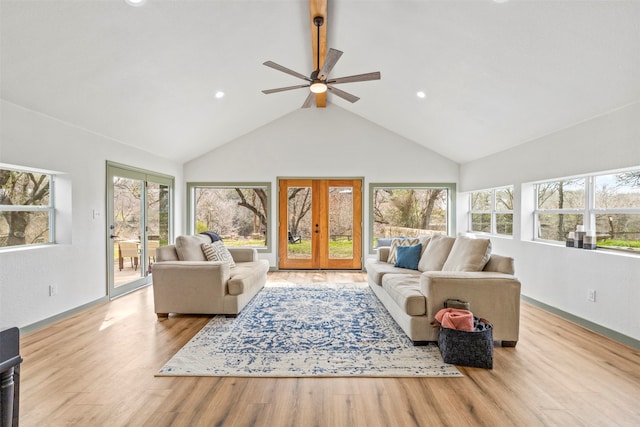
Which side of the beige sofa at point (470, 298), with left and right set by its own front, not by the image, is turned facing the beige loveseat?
front

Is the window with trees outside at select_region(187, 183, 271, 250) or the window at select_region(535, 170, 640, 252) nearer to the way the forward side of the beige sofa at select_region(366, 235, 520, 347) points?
the window with trees outside

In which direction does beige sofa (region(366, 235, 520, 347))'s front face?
to the viewer's left

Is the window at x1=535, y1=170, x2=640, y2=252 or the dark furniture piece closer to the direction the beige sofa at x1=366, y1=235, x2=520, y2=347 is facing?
the dark furniture piece

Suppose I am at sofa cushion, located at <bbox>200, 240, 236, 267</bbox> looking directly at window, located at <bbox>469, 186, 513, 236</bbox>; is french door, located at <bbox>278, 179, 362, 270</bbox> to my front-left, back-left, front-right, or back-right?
front-left

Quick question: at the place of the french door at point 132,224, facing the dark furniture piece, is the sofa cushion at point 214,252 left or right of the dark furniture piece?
left

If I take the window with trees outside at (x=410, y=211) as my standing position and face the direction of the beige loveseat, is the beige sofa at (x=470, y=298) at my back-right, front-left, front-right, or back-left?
front-left

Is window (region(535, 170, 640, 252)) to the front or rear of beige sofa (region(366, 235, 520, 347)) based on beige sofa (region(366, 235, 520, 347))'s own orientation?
to the rear

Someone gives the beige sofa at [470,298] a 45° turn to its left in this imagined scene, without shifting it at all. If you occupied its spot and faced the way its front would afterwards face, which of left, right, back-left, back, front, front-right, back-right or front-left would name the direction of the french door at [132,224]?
front-right

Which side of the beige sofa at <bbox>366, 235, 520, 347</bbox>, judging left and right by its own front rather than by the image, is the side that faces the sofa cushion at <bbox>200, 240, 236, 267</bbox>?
front

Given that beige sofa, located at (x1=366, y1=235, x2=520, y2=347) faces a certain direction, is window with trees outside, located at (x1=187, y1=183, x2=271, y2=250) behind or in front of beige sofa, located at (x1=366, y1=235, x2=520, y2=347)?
in front

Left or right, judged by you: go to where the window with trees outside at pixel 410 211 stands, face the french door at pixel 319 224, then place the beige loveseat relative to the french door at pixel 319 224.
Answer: left
